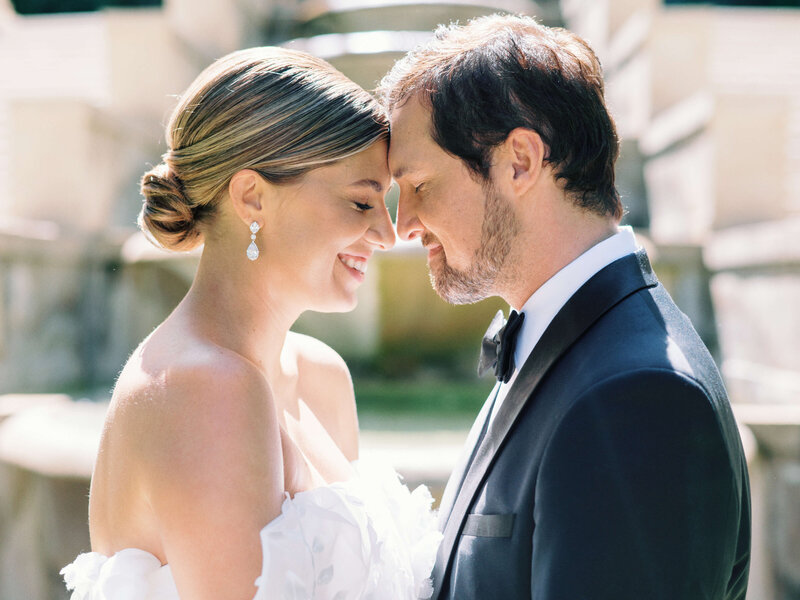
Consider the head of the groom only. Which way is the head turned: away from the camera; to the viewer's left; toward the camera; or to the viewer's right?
to the viewer's left

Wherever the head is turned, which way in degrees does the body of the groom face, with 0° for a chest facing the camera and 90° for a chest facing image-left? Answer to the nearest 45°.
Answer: approximately 90°

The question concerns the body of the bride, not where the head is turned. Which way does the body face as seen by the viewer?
to the viewer's right

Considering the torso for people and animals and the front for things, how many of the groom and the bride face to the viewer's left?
1

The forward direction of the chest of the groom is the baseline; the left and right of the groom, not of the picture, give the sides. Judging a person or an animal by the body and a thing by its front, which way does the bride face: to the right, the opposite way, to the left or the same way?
the opposite way

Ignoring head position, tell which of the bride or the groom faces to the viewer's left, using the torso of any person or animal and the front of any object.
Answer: the groom

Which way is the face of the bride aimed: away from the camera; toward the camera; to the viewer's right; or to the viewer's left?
to the viewer's right
